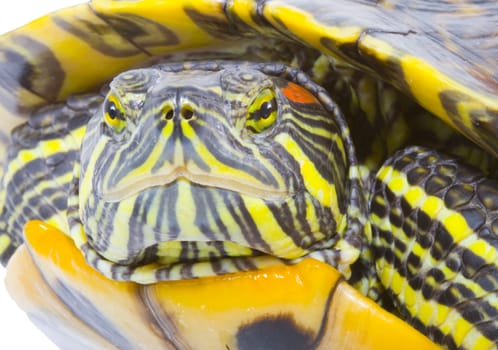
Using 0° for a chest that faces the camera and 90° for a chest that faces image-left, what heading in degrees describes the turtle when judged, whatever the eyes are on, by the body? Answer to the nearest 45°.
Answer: approximately 0°
